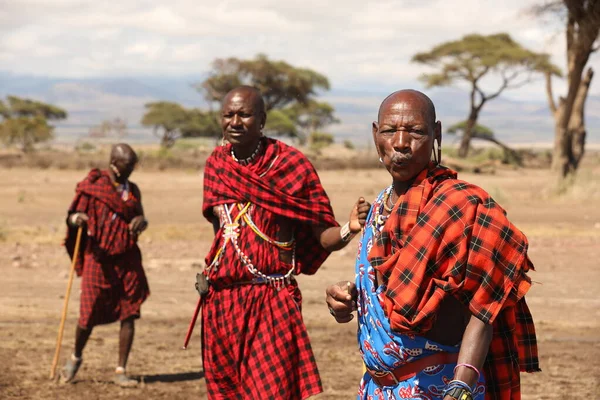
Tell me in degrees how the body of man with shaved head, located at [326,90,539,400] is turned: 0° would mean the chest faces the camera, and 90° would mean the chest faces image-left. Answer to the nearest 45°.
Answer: approximately 45°

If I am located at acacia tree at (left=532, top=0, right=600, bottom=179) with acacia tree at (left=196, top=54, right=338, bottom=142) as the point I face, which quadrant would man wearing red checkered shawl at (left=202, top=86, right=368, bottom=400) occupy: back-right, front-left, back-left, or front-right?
back-left

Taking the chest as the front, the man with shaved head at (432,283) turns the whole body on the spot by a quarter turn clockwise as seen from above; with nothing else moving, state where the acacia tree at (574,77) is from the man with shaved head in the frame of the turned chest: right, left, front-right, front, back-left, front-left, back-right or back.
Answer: front-right

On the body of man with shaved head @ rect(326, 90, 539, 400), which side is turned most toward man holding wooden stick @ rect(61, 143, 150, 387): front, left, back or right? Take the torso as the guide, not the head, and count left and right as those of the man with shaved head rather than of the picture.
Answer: right

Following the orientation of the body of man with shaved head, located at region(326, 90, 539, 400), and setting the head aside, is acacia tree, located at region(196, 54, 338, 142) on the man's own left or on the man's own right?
on the man's own right

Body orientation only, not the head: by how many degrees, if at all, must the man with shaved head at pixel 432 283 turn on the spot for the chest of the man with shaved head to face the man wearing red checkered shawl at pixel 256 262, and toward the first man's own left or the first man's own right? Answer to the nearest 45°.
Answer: approximately 90° to the first man's own right

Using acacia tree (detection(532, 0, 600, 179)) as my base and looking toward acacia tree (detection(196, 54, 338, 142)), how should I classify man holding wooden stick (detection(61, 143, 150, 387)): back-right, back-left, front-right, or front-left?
back-left
